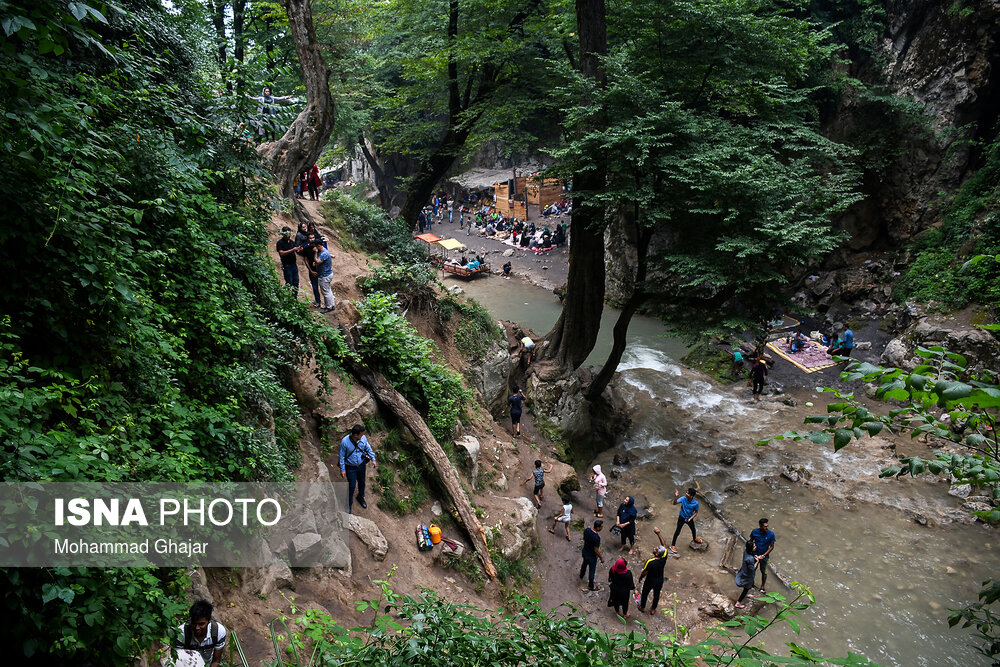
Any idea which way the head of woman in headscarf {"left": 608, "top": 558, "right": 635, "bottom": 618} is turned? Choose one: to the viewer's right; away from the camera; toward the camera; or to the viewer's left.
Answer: away from the camera

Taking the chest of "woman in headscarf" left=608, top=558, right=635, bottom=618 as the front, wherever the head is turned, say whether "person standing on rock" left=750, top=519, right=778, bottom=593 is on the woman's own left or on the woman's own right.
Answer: on the woman's own right

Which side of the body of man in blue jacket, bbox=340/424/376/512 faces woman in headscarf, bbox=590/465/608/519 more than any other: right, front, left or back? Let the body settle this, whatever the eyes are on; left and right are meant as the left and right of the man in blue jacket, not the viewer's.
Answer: left

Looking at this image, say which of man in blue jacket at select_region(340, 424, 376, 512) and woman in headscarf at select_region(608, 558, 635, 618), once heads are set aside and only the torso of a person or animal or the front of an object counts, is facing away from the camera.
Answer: the woman in headscarf

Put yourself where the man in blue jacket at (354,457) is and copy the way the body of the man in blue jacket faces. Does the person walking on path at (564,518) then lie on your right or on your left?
on your left

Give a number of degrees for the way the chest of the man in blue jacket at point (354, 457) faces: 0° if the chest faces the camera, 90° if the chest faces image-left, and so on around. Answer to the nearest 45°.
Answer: approximately 315°

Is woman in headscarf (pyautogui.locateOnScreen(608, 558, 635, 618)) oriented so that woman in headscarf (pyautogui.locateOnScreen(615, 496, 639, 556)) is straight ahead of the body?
yes

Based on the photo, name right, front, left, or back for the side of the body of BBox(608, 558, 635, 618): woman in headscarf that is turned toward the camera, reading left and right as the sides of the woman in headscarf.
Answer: back

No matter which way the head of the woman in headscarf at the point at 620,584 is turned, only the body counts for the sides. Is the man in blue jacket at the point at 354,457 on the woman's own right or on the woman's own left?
on the woman's own left
